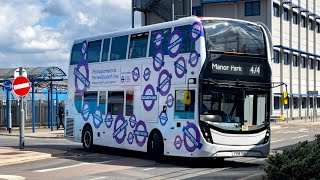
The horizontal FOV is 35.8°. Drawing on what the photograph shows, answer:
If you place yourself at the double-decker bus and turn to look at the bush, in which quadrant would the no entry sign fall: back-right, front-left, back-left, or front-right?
back-right

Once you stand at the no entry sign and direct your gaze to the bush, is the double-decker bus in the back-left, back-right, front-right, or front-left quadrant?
front-left

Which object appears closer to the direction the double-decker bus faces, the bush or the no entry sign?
the bush

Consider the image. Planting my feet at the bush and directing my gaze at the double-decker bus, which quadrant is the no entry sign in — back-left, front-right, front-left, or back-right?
front-left

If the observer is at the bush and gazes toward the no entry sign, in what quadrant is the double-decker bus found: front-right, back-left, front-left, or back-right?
front-right

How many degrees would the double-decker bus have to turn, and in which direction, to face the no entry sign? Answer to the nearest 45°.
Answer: approximately 180°

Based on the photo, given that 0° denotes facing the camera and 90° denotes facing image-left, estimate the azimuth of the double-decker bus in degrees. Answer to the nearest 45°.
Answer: approximately 315°

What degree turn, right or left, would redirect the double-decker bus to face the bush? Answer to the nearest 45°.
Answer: approximately 45° to its right
